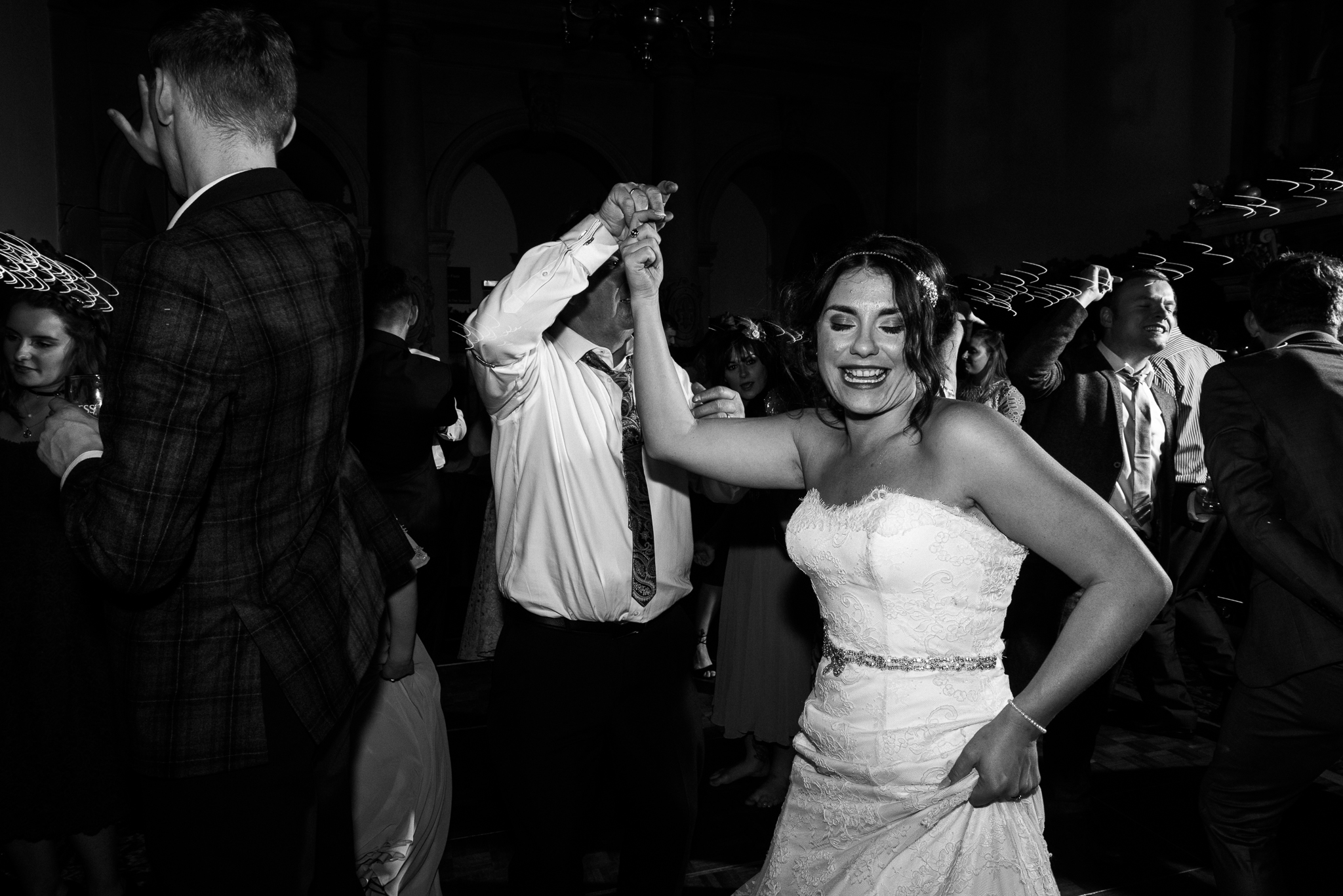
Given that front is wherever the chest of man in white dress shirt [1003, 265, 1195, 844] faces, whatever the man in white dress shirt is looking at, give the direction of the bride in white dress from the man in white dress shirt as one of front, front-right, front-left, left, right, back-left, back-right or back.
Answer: front-right

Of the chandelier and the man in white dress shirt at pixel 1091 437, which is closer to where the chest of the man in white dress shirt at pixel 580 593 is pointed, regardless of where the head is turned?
the man in white dress shirt

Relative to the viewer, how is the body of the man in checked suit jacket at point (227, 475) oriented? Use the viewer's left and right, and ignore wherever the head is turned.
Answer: facing away from the viewer and to the left of the viewer

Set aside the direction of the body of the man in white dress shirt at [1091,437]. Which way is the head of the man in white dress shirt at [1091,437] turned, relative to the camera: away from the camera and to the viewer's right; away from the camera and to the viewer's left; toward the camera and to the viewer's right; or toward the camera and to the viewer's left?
toward the camera and to the viewer's right

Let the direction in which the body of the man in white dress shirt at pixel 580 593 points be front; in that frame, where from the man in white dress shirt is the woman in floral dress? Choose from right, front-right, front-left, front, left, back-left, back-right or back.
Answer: left

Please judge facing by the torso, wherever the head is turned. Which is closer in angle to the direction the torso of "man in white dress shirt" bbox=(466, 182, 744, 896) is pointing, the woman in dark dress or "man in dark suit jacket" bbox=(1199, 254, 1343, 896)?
the man in dark suit jacket

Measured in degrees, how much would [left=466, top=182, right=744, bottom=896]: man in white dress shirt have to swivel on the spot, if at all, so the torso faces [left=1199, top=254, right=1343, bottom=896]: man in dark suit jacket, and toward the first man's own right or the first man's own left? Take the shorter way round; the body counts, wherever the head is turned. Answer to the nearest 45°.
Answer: approximately 45° to the first man's own left

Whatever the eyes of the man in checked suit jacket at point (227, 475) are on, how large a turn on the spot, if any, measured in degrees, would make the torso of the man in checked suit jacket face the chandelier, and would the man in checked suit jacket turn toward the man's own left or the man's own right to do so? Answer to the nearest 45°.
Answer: approximately 90° to the man's own right

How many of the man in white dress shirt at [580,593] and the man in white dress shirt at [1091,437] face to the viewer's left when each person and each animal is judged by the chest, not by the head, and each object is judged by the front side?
0

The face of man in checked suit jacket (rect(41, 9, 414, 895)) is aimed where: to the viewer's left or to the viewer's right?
to the viewer's left
